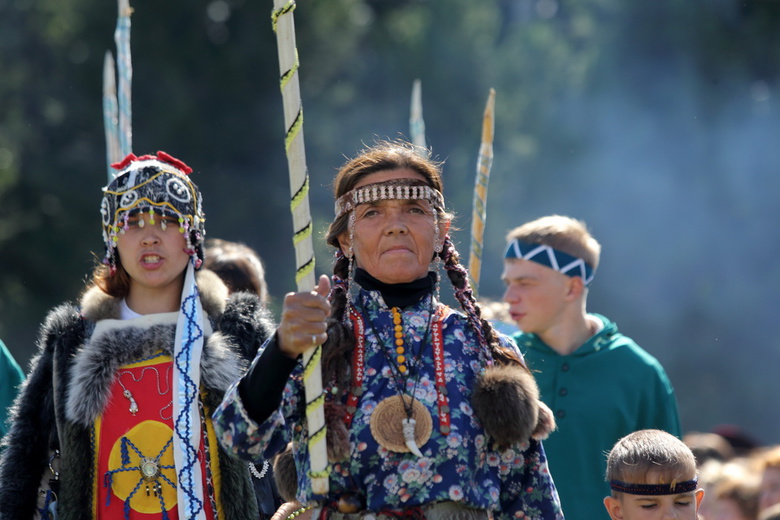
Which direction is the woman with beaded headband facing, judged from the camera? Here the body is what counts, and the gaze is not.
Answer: toward the camera

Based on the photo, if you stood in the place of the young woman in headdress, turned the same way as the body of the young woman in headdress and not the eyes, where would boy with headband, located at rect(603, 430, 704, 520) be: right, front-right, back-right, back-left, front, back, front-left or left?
left

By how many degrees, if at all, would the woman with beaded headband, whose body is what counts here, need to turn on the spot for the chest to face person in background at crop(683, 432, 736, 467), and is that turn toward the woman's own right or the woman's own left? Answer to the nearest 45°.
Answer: approximately 135° to the woman's own left

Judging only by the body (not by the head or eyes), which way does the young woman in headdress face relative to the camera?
toward the camera

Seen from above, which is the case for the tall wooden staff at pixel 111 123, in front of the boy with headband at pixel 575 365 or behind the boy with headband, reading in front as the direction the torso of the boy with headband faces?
in front

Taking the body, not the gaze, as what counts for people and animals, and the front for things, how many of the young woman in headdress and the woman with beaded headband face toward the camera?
2

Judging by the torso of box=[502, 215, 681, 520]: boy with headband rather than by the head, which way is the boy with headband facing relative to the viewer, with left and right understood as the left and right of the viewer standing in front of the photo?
facing the viewer and to the left of the viewer

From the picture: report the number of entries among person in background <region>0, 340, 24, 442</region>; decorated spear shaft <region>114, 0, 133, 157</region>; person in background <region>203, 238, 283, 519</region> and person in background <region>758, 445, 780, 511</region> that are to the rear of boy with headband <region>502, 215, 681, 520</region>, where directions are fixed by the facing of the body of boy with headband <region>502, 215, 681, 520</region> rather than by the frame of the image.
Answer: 1
